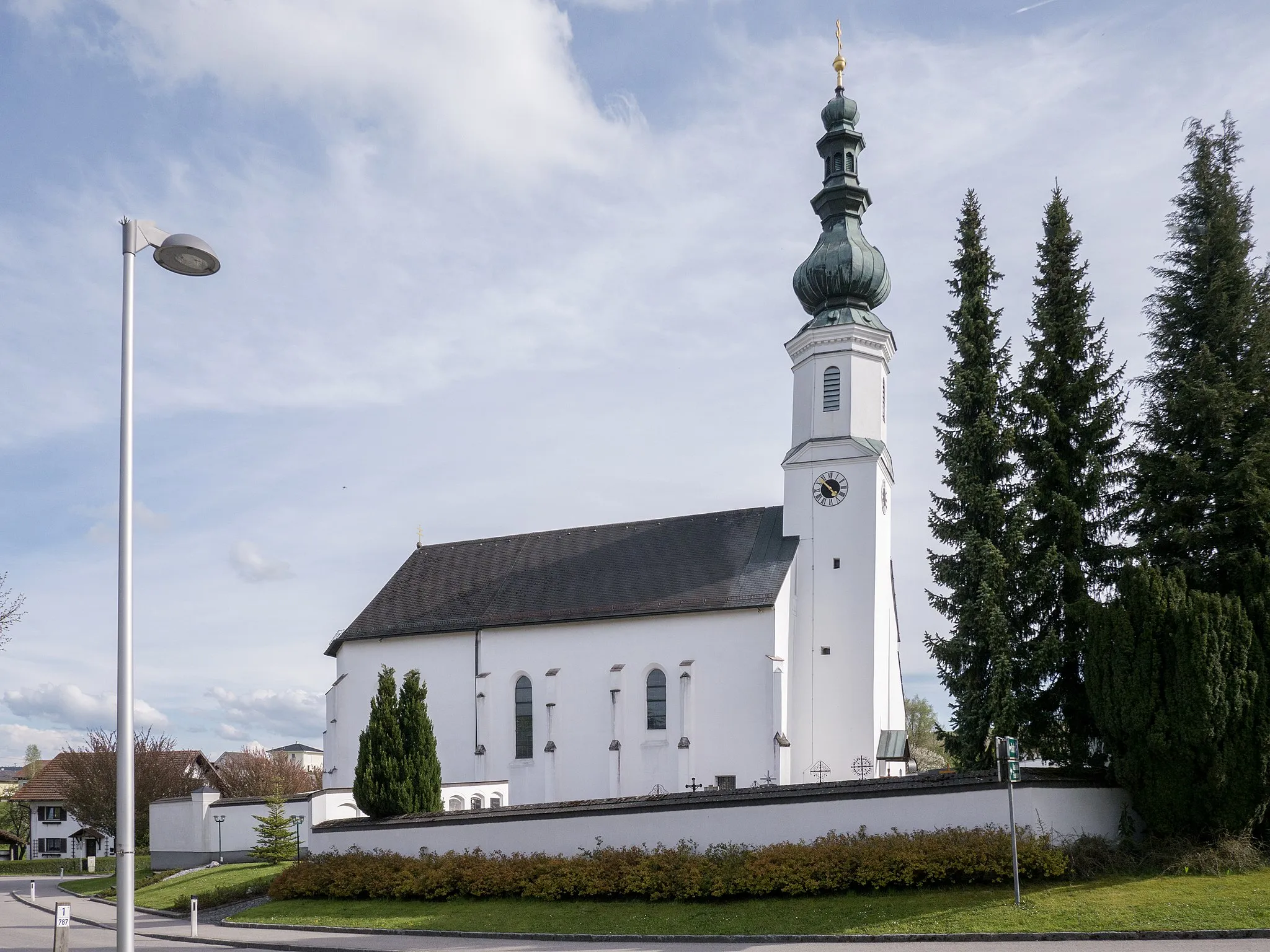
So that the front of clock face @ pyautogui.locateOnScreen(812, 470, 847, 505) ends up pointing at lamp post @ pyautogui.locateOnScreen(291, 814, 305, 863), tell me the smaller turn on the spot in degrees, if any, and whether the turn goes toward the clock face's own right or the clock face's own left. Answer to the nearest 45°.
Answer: approximately 45° to the clock face's own right

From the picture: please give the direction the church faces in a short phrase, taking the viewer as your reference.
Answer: facing to the right of the viewer

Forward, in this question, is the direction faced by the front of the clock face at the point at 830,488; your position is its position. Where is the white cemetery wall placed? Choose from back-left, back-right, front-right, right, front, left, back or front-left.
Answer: front

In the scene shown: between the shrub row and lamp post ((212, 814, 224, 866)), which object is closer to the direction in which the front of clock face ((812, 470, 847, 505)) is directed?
the shrub row

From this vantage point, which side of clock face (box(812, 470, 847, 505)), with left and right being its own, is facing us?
front

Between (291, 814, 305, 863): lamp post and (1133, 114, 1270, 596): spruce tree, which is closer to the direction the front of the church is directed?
the spruce tree

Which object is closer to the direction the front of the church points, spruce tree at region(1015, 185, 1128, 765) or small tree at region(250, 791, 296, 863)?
the spruce tree

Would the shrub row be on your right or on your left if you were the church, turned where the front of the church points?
on your right

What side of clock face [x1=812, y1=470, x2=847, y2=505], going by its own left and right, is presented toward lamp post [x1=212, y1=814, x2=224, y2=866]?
right

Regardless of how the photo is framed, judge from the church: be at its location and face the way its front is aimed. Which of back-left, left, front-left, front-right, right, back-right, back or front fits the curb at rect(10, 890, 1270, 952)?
right

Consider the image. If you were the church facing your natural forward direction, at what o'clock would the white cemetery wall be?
The white cemetery wall is roughly at 3 o'clock from the church.
